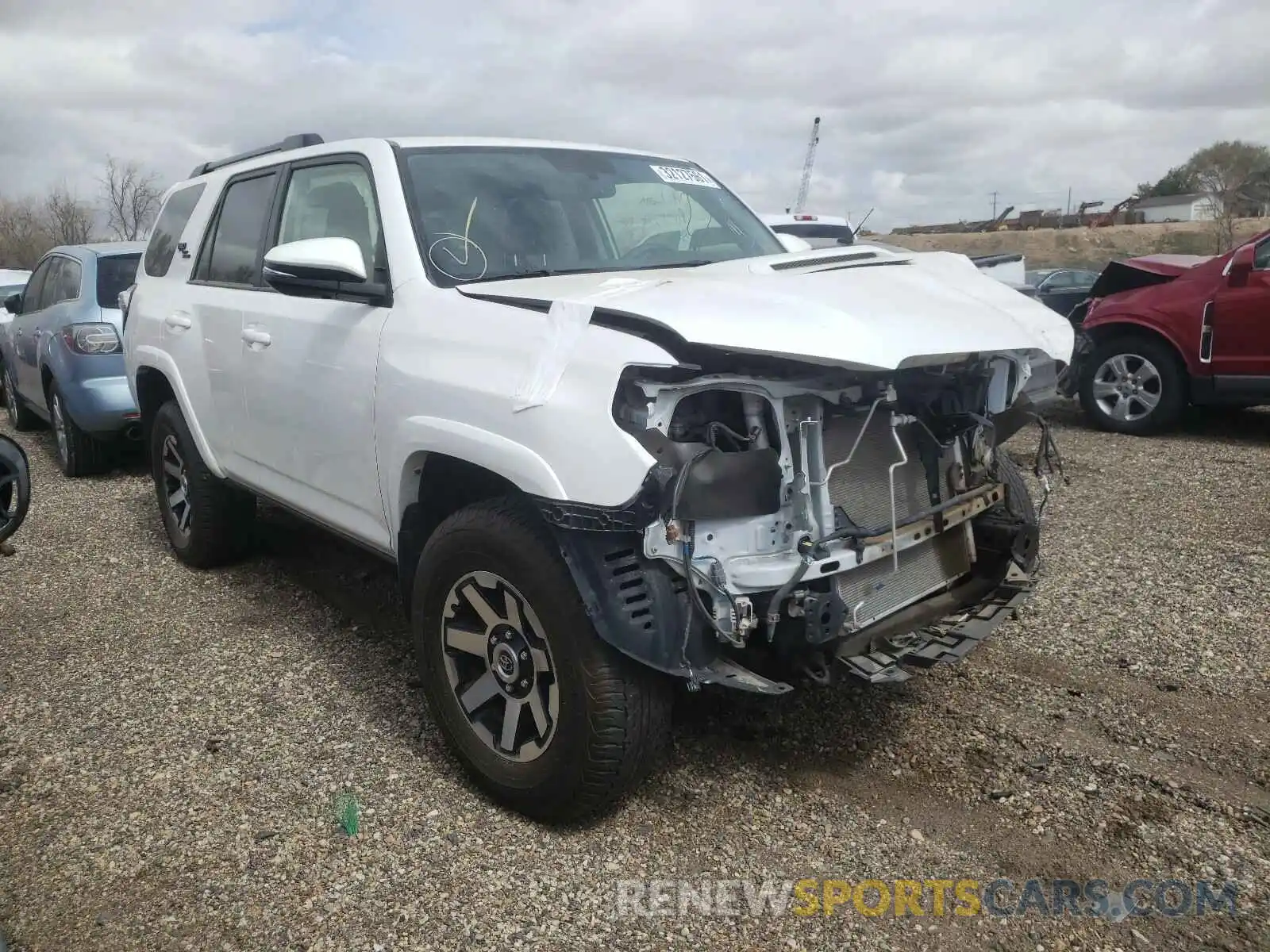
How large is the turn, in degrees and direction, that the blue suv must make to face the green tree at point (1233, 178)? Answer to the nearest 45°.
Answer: approximately 90° to its right

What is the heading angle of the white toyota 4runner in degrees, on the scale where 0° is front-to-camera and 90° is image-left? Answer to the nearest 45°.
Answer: approximately 315°

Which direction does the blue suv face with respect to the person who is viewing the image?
facing away from the viewer and to the left of the viewer

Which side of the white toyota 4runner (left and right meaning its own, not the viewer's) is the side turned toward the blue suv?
back

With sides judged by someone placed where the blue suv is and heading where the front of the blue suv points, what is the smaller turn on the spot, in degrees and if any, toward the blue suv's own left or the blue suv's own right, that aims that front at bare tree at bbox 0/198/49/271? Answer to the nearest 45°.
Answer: approximately 45° to the blue suv's own right

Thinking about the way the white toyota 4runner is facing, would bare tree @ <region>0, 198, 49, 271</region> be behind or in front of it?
behind

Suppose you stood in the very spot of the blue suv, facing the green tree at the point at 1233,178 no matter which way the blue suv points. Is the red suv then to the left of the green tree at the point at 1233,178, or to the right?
right

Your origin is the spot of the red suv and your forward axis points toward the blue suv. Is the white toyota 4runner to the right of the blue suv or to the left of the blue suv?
left

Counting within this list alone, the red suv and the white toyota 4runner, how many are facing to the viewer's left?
1

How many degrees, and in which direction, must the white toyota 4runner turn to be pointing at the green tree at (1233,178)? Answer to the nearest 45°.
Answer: approximately 90° to its left

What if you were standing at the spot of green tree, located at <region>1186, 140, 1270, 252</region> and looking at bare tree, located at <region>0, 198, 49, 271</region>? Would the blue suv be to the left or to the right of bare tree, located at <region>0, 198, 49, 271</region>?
left

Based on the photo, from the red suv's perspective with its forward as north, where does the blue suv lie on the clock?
The blue suv is roughly at 11 o'clock from the red suv.

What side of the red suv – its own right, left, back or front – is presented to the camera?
left
